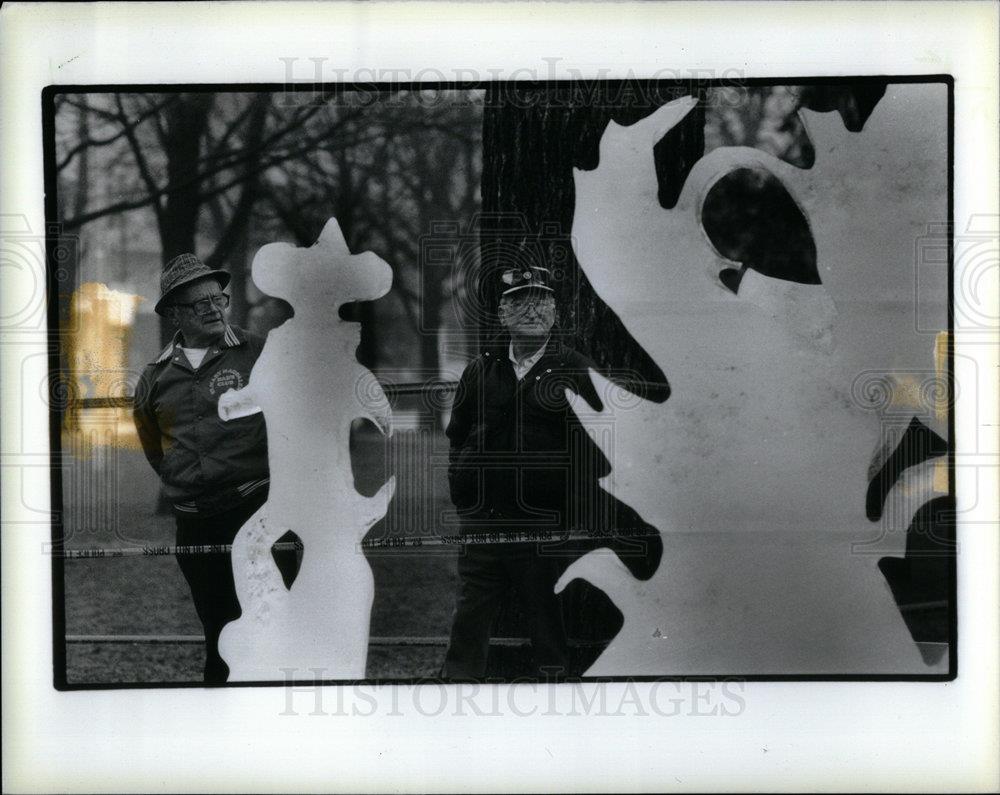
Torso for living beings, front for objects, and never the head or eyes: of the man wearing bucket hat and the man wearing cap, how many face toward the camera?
2

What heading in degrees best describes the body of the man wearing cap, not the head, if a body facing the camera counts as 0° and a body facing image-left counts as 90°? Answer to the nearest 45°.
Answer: approximately 0°
